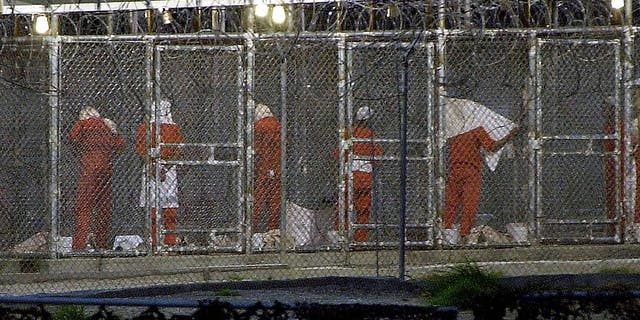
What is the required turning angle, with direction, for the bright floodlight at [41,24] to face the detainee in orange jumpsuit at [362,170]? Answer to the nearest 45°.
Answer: approximately 90° to its left

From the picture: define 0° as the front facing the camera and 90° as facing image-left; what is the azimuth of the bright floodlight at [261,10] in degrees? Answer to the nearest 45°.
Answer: approximately 0°

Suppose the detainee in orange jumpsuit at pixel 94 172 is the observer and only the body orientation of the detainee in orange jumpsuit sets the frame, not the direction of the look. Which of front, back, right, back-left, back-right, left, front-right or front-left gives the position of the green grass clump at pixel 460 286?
back-right

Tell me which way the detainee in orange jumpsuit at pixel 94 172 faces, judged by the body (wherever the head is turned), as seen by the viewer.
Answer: away from the camera

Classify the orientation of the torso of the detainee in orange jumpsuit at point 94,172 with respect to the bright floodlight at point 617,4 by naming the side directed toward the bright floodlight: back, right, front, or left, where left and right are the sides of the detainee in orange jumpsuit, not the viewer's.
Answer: right

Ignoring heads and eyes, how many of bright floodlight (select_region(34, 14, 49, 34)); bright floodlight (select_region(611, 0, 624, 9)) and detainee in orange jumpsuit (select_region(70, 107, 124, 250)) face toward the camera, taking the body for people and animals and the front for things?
2

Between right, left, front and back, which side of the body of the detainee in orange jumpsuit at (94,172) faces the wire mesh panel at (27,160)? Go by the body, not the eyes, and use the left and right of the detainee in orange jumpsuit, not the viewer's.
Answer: left

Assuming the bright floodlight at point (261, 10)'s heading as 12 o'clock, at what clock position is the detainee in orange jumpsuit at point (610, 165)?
The detainee in orange jumpsuit is roughly at 9 o'clock from the bright floodlight.

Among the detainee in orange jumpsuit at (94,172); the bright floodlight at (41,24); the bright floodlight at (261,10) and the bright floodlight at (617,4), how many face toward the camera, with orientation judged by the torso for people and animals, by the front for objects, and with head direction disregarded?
3
